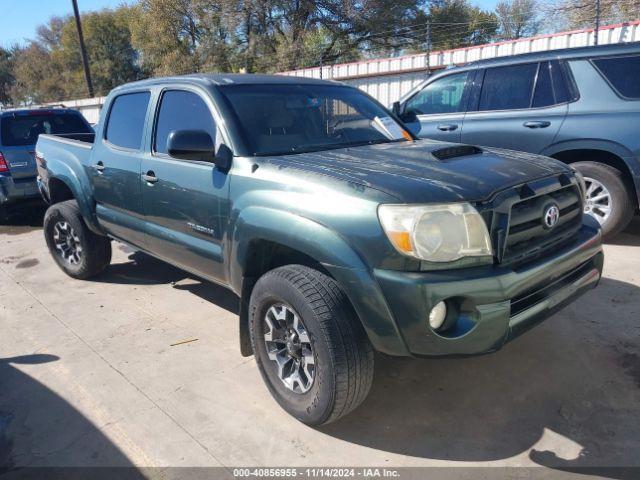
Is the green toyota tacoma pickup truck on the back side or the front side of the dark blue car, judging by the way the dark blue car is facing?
on the back side

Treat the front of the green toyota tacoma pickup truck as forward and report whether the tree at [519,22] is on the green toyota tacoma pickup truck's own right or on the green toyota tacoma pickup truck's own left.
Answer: on the green toyota tacoma pickup truck's own left

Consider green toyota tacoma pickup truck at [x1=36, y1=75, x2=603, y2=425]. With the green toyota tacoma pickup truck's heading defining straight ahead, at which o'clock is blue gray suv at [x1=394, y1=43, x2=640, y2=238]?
The blue gray suv is roughly at 9 o'clock from the green toyota tacoma pickup truck.

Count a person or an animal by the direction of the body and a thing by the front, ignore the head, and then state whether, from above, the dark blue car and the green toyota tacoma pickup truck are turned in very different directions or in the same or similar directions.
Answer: very different directions

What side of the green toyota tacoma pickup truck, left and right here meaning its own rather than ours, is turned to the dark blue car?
back

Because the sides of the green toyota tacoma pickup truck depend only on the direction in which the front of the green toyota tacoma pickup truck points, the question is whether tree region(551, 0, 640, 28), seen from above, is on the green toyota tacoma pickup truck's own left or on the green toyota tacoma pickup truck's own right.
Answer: on the green toyota tacoma pickup truck's own left

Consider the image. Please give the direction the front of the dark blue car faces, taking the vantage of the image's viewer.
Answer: facing away from the viewer and to the left of the viewer

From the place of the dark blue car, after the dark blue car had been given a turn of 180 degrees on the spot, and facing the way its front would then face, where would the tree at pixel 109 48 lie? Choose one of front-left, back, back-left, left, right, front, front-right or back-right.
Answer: back-left

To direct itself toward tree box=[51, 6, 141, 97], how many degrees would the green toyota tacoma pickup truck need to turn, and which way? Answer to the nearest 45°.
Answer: approximately 135° to its left
